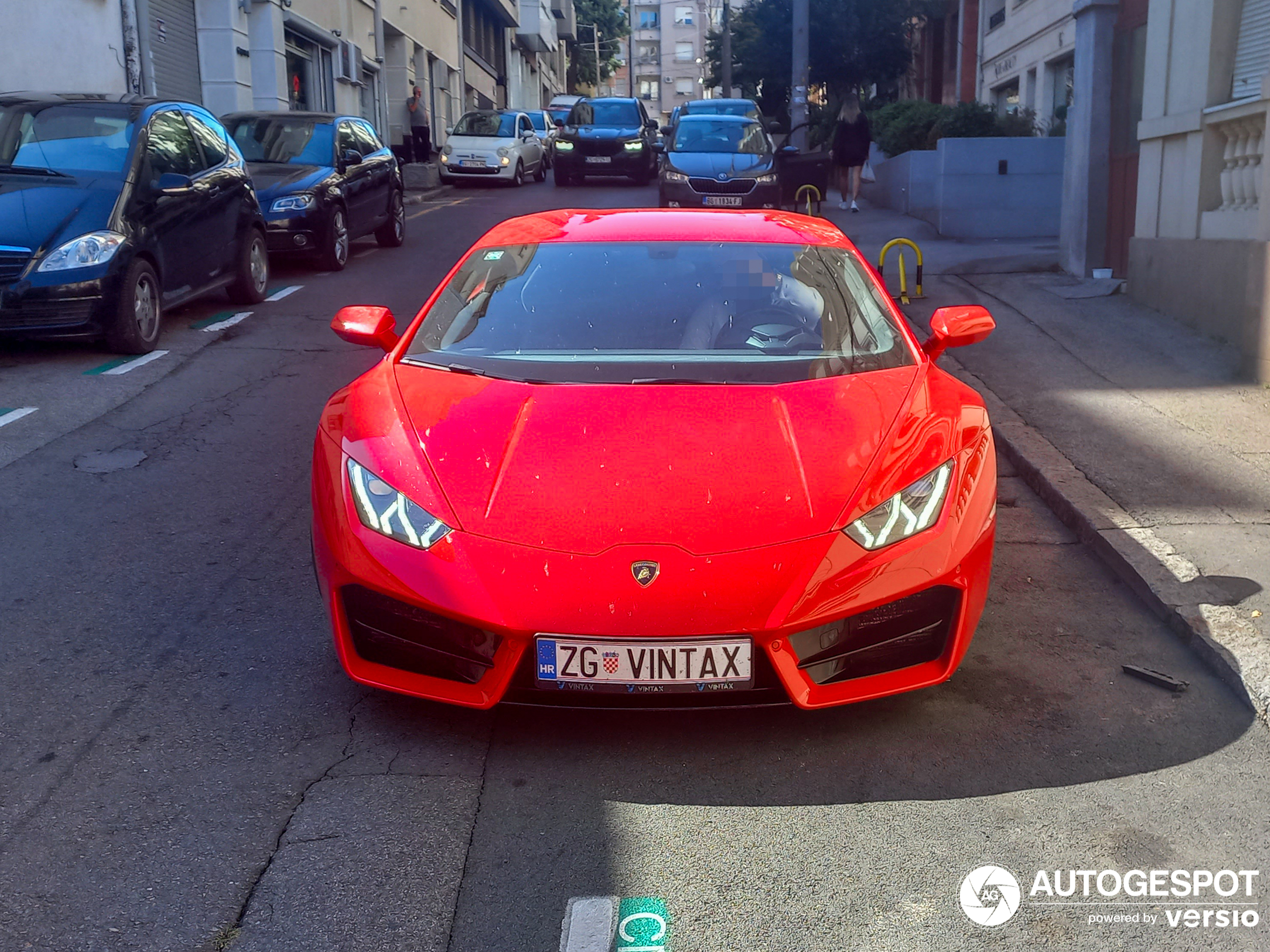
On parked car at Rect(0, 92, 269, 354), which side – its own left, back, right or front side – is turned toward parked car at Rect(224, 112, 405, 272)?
back

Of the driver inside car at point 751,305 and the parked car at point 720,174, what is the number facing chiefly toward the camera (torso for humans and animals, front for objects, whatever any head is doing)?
2

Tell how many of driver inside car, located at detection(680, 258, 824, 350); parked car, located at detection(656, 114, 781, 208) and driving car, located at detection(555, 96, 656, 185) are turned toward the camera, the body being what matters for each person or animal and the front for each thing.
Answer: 3

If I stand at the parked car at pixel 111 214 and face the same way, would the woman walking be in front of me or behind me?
behind

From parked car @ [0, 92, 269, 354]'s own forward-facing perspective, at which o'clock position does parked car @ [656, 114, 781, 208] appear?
parked car @ [656, 114, 781, 208] is roughly at 6 o'clock from parked car @ [0, 92, 269, 354].

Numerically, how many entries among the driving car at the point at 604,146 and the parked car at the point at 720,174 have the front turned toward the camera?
2

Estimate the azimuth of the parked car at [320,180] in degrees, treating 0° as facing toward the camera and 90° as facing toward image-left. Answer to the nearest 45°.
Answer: approximately 45°

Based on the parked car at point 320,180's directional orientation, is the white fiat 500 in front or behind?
behind

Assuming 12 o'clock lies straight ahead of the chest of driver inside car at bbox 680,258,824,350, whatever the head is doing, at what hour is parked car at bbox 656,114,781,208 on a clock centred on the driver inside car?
The parked car is roughly at 6 o'clock from the driver inside car.

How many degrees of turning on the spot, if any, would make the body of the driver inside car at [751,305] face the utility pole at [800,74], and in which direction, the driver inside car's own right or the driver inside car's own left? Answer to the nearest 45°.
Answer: approximately 180°
